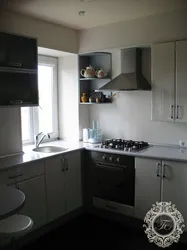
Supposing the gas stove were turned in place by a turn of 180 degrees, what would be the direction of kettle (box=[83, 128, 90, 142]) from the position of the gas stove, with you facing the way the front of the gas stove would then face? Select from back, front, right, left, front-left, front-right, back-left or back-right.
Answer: left

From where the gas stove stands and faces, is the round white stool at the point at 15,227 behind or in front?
in front

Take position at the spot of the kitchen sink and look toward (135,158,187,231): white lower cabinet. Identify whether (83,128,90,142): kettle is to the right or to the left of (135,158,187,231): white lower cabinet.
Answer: left

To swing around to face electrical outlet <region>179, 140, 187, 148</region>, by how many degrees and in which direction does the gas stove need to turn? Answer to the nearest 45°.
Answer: approximately 135° to its left

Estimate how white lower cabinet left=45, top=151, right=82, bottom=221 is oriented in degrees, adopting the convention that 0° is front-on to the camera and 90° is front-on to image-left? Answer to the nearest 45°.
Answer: approximately 315°

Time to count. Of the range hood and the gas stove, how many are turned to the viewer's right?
0

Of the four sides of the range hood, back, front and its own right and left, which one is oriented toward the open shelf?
right

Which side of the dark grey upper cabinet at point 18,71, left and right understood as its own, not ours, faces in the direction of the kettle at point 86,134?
left

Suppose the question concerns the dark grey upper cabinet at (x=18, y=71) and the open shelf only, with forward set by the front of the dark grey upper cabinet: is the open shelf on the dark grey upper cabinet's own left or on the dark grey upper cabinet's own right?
on the dark grey upper cabinet's own left

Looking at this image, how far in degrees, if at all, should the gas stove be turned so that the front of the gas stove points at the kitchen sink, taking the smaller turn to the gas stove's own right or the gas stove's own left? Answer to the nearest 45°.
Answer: approximately 45° to the gas stove's own right

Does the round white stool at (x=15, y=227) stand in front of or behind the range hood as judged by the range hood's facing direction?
in front

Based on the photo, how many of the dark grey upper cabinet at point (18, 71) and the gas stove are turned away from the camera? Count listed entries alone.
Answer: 0

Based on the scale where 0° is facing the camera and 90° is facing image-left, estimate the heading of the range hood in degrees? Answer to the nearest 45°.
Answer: approximately 45°
